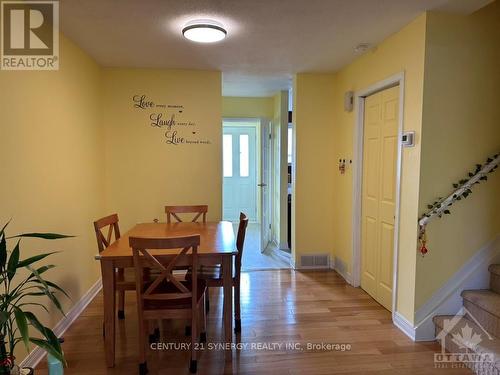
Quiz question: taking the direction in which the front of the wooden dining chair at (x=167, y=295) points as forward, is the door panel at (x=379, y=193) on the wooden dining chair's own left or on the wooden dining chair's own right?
on the wooden dining chair's own right

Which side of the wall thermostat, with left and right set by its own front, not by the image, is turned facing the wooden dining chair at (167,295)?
front

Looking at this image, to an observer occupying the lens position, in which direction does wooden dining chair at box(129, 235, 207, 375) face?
facing away from the viewer

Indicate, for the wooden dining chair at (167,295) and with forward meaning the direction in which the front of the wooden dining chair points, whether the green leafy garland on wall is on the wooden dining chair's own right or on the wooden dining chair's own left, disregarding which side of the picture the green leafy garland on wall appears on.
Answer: on the wooden dining chair's own right

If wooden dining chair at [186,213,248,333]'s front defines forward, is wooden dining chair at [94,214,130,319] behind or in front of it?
in front

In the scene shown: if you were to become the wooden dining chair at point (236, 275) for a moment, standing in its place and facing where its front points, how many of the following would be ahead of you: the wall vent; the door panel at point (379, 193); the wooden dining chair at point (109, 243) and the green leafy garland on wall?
1

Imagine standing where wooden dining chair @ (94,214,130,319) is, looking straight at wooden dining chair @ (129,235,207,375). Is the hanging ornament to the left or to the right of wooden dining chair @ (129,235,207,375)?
left

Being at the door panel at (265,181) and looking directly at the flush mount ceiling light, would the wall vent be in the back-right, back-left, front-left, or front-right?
front-left

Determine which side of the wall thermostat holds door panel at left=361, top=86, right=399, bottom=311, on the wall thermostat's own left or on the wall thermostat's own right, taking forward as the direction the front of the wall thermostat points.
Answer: on the wall thermostat's own right

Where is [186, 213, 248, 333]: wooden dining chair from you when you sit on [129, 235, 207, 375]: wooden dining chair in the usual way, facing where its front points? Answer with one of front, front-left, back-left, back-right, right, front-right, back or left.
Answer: front-right

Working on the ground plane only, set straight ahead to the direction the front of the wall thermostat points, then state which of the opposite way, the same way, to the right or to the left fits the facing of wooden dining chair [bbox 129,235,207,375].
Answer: to the right

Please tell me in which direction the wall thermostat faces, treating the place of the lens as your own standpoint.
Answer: facing the viewer and to the left of the viewer

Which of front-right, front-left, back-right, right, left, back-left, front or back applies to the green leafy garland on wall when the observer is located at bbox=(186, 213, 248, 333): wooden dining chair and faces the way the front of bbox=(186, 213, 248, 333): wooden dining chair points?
back

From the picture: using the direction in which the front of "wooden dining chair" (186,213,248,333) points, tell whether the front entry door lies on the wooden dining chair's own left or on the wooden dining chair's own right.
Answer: on the wooden dining chair's own right

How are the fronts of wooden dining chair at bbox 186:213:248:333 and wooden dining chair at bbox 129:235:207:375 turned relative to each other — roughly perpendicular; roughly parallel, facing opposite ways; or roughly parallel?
roughly perpendicular

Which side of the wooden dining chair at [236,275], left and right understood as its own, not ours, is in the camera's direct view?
left

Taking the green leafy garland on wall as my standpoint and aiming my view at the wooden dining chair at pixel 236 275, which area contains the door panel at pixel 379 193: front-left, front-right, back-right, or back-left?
front-right

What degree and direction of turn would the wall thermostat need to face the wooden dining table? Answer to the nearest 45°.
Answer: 0° — it already faces it

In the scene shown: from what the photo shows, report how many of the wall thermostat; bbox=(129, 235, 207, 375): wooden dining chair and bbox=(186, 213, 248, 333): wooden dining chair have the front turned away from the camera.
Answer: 1

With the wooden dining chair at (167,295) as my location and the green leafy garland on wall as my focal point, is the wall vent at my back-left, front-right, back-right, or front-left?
front-left
